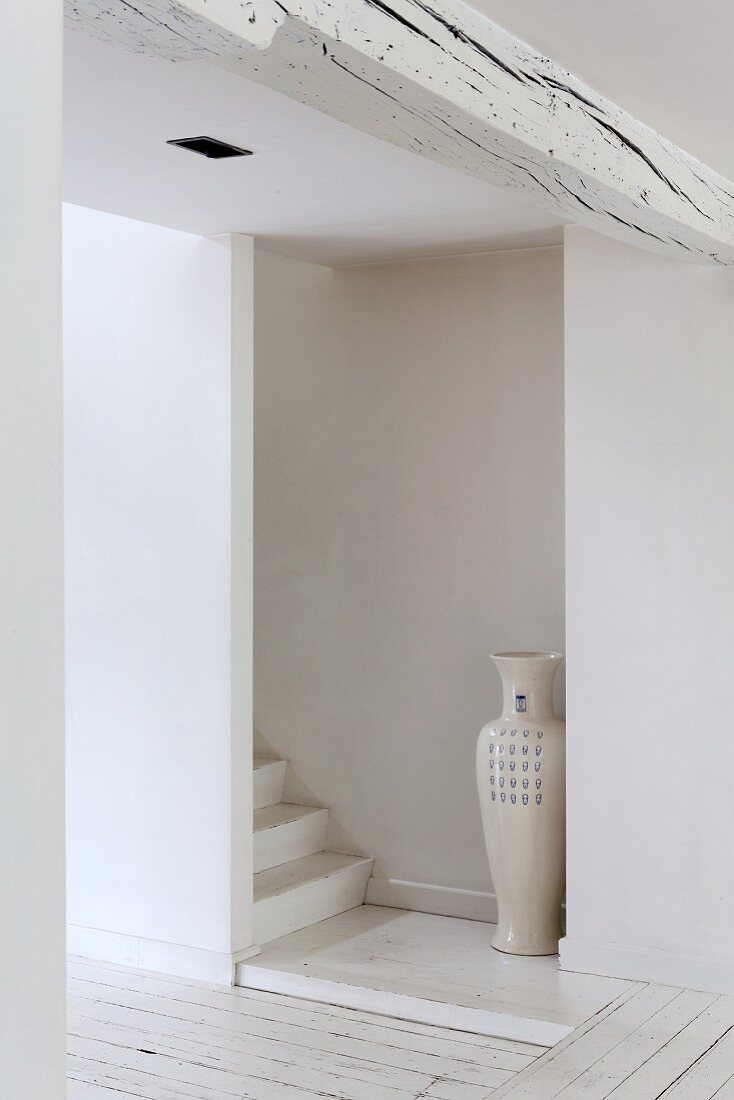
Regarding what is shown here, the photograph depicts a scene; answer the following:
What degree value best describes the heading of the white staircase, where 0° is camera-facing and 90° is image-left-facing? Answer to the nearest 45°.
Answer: approximately 315°

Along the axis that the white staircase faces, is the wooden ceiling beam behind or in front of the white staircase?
in front

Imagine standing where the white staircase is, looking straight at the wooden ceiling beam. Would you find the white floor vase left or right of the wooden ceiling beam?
left

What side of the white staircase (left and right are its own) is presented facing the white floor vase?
front
